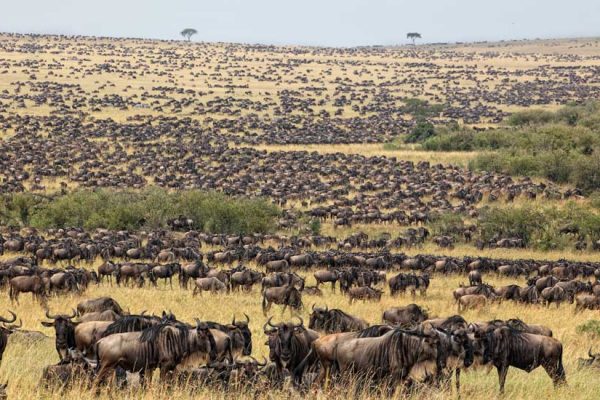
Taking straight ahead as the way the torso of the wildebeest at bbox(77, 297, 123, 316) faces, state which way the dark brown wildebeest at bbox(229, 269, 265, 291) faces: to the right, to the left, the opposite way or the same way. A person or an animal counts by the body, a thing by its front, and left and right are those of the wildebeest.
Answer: the same way

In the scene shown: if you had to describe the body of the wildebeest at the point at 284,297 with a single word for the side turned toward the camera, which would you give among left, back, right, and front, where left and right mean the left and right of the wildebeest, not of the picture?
right

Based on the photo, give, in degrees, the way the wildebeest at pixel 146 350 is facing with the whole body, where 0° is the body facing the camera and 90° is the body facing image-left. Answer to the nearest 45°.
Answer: approximately 270°

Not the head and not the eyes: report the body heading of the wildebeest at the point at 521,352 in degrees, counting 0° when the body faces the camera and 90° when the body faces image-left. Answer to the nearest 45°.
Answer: approximately 90°

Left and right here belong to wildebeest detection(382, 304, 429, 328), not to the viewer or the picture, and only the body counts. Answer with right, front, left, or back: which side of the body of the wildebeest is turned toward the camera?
right

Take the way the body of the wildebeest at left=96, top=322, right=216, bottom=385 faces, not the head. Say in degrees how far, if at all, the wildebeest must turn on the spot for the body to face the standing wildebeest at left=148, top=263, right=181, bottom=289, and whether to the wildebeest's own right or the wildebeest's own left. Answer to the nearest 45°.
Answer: approximately 90° to the wildebeest's own left

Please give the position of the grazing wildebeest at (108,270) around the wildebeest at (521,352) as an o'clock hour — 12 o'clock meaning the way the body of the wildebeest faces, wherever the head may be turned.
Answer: The grazing wildebeest is roughly at 1 o'clock from the wildebeest.

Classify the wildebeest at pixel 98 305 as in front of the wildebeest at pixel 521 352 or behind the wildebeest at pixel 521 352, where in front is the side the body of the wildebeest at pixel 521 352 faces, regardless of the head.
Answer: in front

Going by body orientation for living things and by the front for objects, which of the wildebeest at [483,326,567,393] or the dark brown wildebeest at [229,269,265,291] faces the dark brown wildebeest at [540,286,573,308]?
the dark brown wildebeest at [229,269,265,291]

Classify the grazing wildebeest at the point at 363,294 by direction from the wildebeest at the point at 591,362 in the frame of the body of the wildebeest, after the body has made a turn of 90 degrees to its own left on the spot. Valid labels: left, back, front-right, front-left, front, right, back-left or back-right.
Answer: back-right

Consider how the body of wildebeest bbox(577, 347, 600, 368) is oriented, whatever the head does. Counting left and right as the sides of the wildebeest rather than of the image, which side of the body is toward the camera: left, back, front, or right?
left

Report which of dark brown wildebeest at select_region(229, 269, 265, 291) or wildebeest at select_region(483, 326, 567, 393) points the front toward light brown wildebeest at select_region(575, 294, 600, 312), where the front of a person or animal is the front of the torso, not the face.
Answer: dark brown wildebeest at select_region(229, 269, 265, 291)

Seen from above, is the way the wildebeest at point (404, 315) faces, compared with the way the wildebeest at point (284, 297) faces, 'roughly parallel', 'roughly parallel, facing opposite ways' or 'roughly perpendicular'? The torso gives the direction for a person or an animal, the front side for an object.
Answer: roughly parallel
